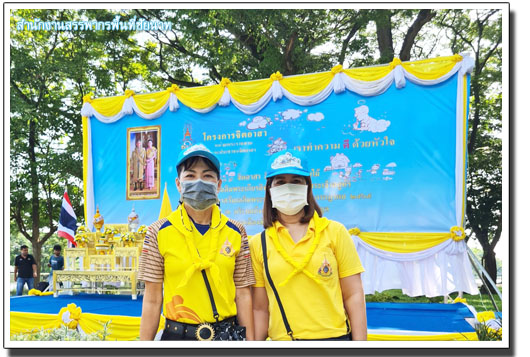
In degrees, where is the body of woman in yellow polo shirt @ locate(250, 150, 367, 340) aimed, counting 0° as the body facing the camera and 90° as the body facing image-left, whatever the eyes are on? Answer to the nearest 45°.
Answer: approximately 0°

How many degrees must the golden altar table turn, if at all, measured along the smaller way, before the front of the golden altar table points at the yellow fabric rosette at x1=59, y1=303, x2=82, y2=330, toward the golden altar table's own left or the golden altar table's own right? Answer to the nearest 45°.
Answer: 0° — it already faces it

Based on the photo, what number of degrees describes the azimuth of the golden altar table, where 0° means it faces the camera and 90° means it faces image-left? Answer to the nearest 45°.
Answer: approximately 0°

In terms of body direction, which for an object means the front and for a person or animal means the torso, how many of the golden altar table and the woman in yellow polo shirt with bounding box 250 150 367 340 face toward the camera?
2

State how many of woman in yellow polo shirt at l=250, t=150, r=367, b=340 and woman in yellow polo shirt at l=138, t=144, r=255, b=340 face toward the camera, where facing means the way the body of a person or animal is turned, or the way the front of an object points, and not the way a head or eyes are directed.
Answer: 2

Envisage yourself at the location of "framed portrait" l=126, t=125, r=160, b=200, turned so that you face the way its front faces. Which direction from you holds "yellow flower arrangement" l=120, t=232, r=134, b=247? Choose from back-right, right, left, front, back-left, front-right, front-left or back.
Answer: front-left

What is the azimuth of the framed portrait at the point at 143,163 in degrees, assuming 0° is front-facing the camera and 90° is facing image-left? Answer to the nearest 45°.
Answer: approximately 45°

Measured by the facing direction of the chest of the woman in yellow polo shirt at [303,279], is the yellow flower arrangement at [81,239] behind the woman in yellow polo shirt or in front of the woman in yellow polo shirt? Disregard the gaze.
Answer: behind
